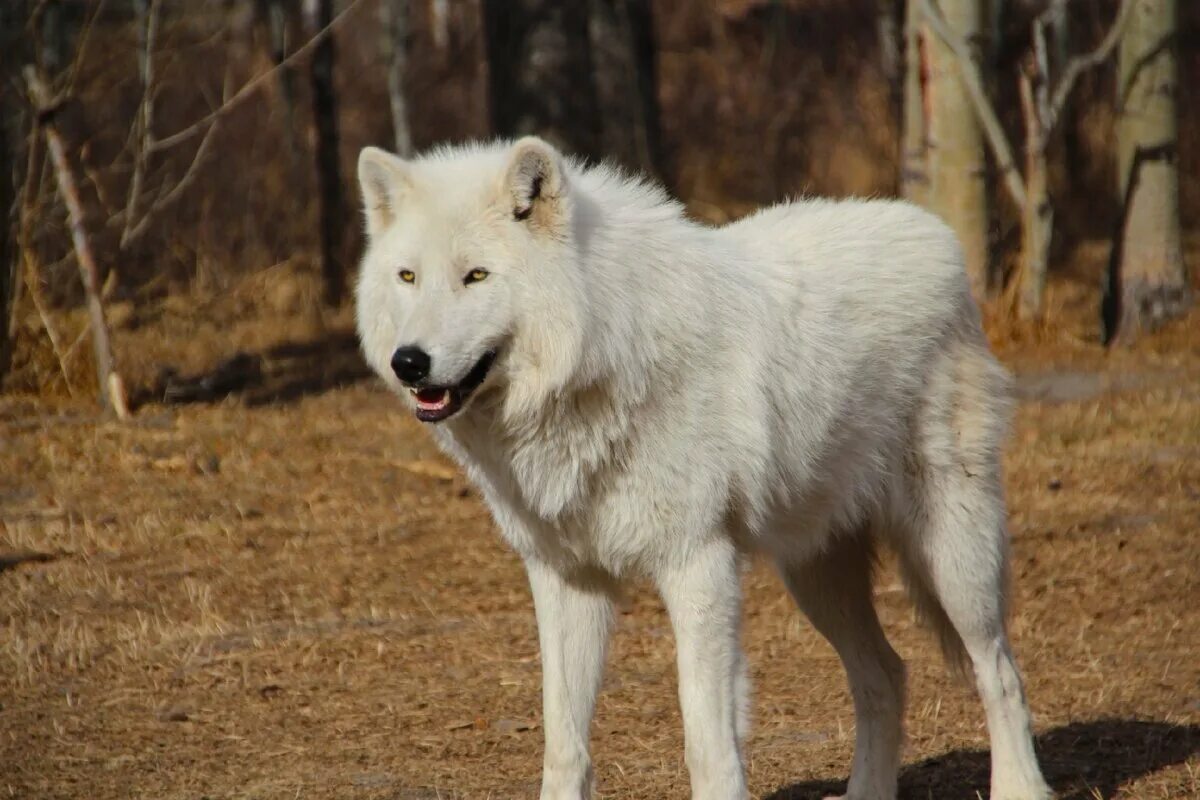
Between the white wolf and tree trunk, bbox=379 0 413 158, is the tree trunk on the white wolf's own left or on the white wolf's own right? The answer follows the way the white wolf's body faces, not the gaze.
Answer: on the white wolf's own right

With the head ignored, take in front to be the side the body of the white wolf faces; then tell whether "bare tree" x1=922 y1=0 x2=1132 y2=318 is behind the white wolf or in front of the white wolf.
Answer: behind

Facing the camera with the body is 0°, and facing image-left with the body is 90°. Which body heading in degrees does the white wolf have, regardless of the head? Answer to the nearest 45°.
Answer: approximately 45°

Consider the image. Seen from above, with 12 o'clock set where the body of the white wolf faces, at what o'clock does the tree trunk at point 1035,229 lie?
The tree trunk is roughly at 5 o'clock from the white wolf.

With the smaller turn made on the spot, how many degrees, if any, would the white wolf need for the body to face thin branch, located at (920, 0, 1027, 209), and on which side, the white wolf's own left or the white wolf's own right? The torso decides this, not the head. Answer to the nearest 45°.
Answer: approximately 135° to the white wolf's own right

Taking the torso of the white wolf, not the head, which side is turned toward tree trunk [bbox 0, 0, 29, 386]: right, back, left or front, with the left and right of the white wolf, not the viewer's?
right

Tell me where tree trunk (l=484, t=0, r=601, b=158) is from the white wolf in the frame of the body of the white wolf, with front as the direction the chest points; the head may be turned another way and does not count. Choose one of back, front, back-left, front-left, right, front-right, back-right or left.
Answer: back-right

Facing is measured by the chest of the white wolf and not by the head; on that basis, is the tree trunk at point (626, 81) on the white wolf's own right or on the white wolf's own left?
on the white wolf's own right
